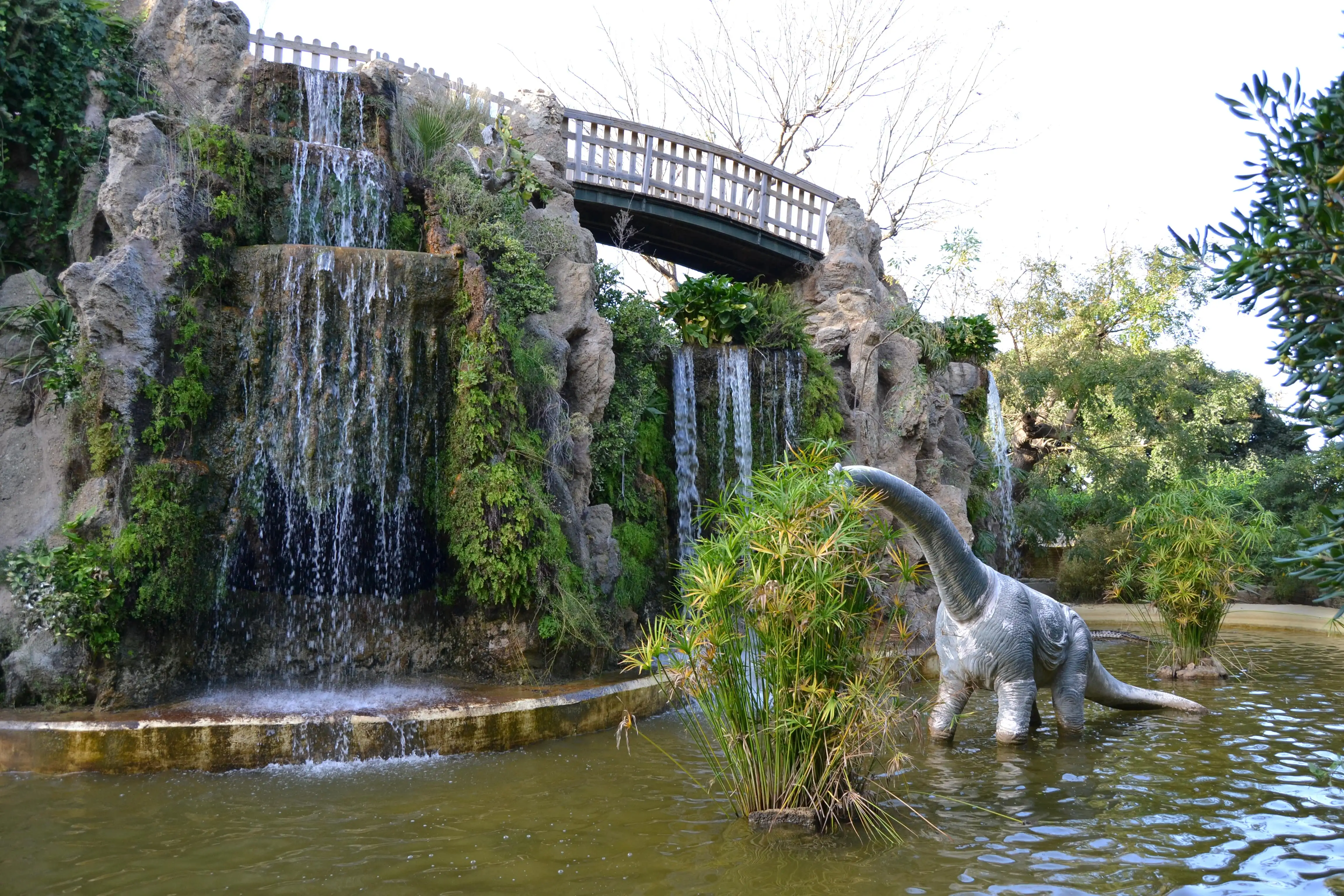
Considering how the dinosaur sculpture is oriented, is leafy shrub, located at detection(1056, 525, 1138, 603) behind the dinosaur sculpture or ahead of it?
behind

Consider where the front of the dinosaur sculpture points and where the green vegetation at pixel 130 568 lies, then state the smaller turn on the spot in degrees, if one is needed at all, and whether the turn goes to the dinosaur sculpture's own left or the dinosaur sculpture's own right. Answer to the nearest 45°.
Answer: approximately 45° to the dinosaur sculpture's own right

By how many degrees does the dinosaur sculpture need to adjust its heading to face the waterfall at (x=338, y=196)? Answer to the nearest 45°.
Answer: approximately 45° to its right

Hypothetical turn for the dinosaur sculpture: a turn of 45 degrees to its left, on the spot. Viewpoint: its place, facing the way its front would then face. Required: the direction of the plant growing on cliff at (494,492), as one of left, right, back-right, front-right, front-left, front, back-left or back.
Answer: right

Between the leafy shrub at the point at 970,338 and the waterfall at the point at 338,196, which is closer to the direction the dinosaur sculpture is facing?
the waterfall

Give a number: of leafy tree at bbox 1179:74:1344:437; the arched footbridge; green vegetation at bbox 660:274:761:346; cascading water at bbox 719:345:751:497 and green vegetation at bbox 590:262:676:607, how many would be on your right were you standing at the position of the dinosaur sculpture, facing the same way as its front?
4

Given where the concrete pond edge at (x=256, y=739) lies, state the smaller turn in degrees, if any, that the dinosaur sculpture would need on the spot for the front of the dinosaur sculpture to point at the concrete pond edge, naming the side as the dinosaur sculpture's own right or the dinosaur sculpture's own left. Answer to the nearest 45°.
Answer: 0° — it already faces it

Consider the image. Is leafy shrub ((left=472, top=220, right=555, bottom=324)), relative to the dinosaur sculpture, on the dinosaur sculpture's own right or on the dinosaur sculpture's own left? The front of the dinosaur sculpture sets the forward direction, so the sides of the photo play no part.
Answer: on the dinosaur sculpture's own right

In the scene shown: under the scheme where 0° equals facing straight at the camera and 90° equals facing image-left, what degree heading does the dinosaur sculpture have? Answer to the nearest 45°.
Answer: approximately 45°

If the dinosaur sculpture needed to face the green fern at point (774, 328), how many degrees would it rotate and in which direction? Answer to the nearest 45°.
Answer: approximately 90° to its right

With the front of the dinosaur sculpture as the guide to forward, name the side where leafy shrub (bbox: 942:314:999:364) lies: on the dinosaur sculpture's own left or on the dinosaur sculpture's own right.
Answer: on the dinosaur sculpture's own right

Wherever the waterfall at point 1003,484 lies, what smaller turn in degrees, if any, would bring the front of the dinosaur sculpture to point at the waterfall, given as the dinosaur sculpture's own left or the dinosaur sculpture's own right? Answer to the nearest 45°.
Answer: approximately 135° to the dinosaur sculpture's own right

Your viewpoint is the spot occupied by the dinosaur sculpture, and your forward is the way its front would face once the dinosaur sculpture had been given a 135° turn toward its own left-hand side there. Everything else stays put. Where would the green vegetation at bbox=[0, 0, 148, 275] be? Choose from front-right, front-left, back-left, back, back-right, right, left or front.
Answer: back
